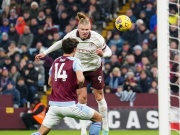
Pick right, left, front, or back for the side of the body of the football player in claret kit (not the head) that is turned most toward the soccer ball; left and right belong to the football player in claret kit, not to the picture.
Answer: front

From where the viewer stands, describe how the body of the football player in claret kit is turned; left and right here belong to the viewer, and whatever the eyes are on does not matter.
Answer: facing away from the viewer and to the right of the viewer

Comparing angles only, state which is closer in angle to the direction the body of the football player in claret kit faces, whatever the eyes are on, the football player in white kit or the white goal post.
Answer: the football player in white kit

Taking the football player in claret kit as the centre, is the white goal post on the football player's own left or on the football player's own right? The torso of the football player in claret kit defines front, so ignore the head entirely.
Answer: on the football player's own right

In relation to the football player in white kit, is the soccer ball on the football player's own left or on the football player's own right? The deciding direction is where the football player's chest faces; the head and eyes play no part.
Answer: on the football player's own left

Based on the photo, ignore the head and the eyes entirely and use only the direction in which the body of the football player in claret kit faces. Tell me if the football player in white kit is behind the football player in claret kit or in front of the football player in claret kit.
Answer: in front

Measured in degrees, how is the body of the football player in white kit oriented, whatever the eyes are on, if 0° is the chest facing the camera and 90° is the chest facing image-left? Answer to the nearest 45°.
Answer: approximately 0°

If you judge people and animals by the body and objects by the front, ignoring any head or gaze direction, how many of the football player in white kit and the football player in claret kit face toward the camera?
1
